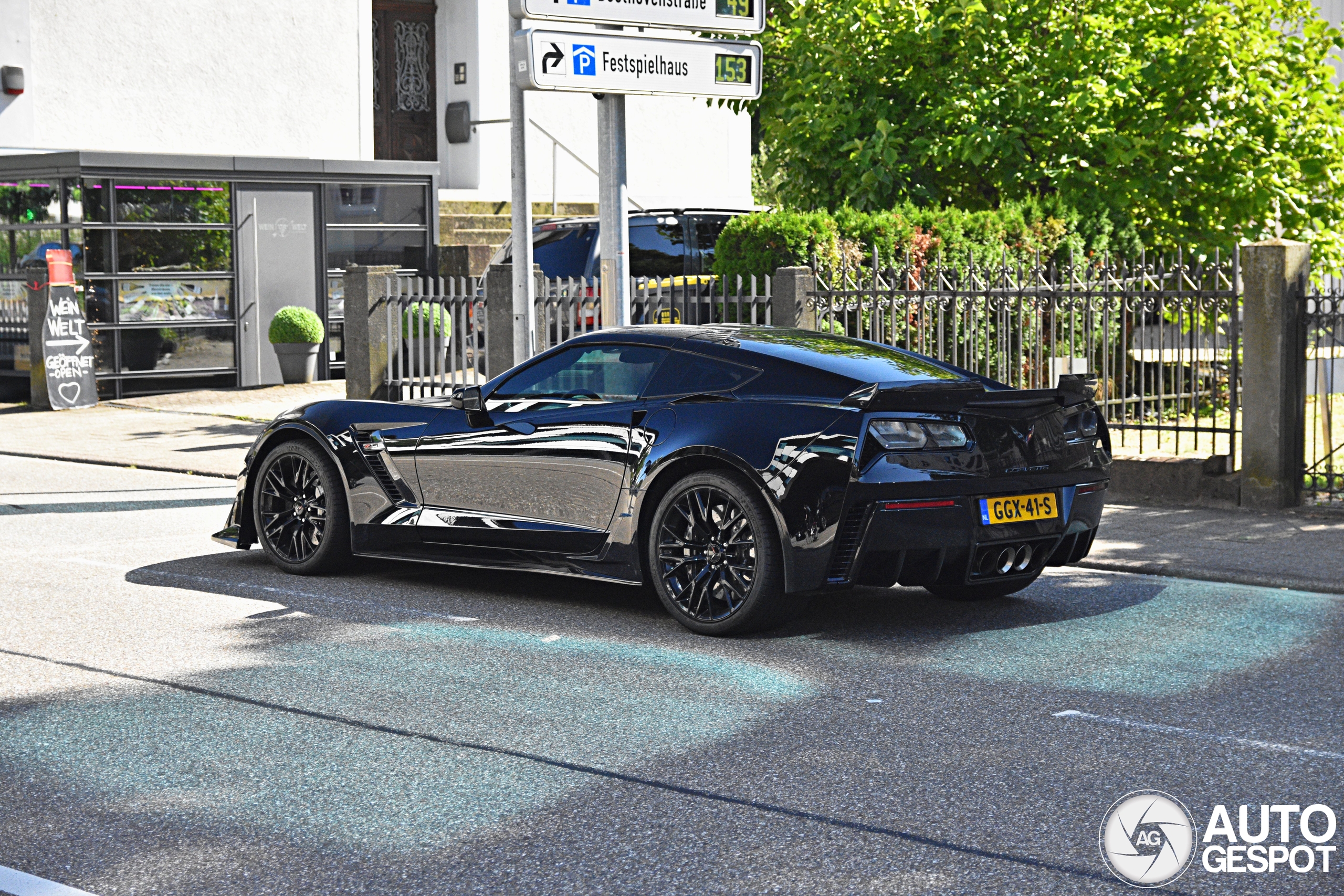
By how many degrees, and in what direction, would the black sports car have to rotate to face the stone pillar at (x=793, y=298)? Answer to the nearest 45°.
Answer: approximately 45° to its right

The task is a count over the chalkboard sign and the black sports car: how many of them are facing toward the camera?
1

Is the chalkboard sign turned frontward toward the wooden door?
no

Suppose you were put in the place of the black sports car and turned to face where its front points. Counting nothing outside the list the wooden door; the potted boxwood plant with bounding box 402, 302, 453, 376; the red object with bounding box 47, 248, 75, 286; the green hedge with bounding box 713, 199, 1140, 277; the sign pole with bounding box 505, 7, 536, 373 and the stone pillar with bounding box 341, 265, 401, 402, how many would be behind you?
0

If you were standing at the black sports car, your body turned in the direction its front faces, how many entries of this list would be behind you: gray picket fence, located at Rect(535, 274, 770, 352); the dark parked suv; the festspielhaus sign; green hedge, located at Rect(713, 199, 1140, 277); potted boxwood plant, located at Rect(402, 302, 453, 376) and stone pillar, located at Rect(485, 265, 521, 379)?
0

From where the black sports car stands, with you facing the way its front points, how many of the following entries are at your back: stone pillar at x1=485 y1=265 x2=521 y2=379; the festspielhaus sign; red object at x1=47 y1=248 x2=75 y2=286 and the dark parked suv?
0

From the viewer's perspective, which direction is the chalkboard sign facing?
toward the camera

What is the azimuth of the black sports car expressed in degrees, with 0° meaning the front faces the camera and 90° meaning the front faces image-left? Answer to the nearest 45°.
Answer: approximately 135°

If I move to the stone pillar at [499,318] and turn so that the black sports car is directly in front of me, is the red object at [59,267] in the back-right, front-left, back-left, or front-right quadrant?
back-right

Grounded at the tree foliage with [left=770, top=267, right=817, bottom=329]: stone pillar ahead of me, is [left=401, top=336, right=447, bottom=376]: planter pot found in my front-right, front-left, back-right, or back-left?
front-right

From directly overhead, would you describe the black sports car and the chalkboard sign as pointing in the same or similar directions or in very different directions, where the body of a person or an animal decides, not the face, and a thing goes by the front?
very different directions

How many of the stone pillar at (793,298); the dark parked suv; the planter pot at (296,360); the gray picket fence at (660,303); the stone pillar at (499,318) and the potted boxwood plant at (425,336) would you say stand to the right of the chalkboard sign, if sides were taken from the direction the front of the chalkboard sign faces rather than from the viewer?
0

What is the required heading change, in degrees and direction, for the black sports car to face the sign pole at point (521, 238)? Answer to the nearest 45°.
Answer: approximately 45° to its right

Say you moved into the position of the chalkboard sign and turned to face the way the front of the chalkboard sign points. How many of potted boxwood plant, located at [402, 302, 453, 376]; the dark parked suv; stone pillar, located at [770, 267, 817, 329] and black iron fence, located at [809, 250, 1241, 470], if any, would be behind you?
0
